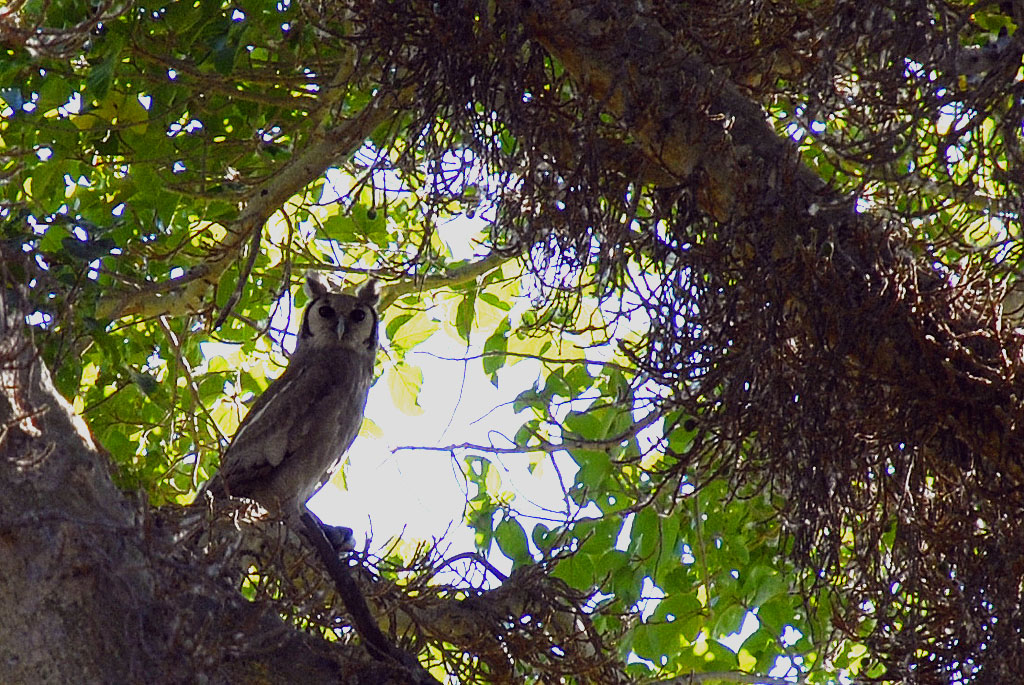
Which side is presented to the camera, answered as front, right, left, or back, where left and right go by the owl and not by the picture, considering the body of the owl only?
right
